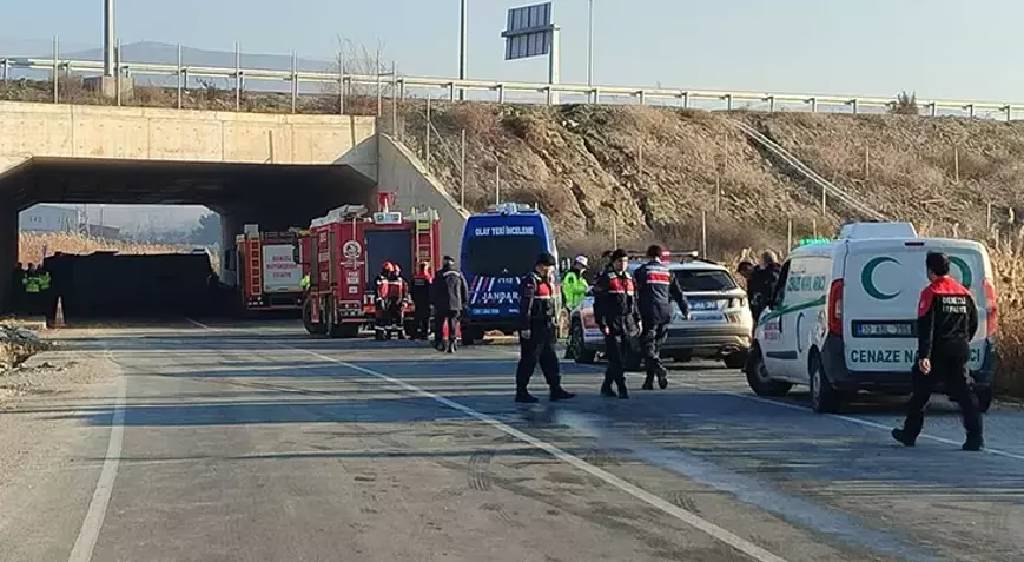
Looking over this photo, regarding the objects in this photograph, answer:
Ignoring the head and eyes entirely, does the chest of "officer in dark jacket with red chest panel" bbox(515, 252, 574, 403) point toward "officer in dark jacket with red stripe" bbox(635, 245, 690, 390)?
no

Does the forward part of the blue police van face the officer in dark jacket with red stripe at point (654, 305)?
no

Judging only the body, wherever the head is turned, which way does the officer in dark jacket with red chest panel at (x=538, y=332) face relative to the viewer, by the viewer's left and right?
facing the viewer and to the right of the viewer

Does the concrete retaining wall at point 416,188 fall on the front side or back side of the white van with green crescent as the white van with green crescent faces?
on the front side
